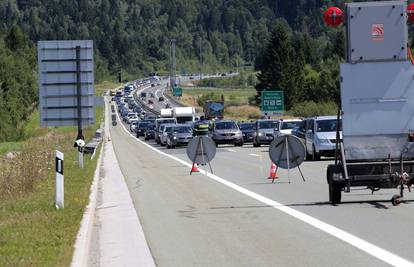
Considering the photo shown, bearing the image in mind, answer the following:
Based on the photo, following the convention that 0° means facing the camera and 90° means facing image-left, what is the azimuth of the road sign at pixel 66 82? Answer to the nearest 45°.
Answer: approximately 180°

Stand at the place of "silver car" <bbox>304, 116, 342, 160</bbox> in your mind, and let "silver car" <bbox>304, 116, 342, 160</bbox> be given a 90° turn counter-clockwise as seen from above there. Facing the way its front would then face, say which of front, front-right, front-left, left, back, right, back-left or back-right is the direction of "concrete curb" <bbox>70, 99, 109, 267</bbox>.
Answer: back-right

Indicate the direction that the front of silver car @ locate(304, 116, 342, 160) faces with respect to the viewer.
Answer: facing the viewer and to the right of the viewer

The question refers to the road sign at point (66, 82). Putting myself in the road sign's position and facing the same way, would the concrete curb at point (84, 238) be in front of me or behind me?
behind

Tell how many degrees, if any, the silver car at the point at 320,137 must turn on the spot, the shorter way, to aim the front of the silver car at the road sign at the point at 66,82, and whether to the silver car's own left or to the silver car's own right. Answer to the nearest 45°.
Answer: approximately 135° to the silver car's own right

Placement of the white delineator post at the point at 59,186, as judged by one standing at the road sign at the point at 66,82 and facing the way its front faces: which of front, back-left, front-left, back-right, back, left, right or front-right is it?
back
